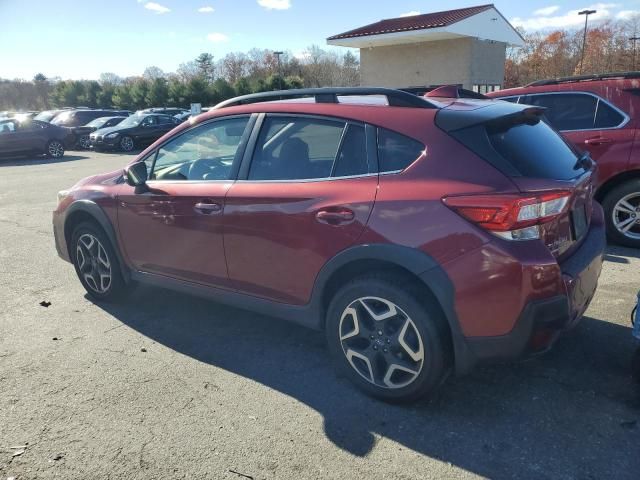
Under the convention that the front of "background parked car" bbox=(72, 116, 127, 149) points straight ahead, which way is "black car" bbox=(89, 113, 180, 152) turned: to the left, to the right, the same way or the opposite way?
the same way

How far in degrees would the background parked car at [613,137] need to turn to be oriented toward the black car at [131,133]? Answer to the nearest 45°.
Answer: approximately 45° to its right

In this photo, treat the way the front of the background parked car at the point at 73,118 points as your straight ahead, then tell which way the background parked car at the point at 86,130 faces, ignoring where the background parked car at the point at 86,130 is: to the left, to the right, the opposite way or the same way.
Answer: the same way

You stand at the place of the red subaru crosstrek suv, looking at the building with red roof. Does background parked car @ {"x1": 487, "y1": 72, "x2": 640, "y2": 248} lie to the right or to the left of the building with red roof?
right

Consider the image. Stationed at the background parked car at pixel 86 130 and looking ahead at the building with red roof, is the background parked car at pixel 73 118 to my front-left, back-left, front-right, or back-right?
back-left

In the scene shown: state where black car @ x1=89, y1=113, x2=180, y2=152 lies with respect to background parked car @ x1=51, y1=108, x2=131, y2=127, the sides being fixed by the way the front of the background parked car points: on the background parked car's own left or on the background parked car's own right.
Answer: on the background parked car's own left

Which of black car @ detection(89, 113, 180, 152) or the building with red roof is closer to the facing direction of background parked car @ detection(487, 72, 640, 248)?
the black car

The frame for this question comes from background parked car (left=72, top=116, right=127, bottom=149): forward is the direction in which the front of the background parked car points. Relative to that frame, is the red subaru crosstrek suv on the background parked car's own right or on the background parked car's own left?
on the background parked car's own left

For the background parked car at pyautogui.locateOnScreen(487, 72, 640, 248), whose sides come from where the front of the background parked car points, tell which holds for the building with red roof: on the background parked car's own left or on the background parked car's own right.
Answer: on the background parked car's own right

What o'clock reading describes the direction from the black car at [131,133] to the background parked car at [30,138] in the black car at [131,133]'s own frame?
The background parked car is roughly at 1 o'clock from the black car.

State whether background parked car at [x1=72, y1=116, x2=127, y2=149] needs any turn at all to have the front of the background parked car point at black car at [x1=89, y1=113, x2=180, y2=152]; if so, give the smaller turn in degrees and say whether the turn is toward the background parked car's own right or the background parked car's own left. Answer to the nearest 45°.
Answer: approximately 90° to the background parked car's own left

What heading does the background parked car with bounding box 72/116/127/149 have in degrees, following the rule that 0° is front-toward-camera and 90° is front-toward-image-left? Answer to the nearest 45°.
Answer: approximately 45°
